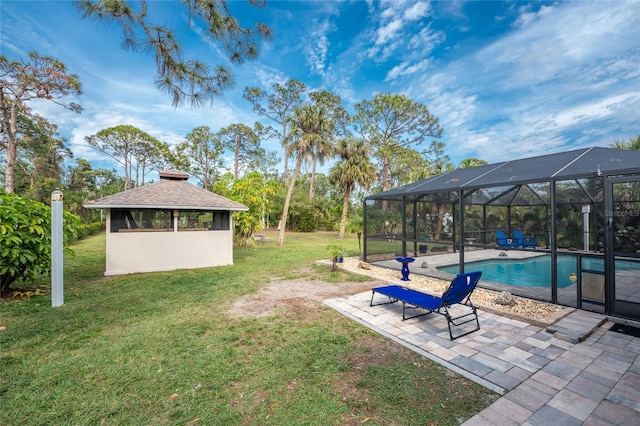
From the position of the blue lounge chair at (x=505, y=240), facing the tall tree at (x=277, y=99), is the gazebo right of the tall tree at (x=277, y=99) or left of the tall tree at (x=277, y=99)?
left

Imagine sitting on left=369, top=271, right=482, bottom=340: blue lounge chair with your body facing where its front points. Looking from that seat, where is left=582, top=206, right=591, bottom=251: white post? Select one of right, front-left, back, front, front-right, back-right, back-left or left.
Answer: right

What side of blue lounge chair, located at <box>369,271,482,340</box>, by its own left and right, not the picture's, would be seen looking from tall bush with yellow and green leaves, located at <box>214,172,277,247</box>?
front

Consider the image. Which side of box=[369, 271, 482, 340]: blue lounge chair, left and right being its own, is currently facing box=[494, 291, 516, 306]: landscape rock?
right

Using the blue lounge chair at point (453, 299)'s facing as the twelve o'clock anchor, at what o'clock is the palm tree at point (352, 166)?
The palm tree is roughly at 1 o'clock from the blue lounge chair.

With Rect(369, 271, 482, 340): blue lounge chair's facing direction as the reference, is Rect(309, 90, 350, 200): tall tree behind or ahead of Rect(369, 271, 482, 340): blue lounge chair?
ahead

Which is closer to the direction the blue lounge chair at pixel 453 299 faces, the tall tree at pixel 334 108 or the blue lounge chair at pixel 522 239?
the tall tree

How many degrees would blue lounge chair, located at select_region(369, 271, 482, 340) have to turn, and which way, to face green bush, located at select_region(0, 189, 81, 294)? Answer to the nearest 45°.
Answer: approximately 45° to its left

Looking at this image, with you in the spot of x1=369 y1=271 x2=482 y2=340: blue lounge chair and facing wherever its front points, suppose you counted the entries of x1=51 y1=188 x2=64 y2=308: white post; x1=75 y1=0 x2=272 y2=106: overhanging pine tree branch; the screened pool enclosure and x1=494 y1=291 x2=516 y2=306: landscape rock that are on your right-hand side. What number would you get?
2

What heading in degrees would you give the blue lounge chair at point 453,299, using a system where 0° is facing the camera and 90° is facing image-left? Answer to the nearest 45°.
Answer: approximately 135°

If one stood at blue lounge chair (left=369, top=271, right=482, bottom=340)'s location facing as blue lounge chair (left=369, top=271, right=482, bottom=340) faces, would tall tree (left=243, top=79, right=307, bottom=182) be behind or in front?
in front

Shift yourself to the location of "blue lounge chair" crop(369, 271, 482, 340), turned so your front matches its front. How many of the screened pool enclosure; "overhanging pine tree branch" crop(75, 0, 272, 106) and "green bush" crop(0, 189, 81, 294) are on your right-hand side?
1
